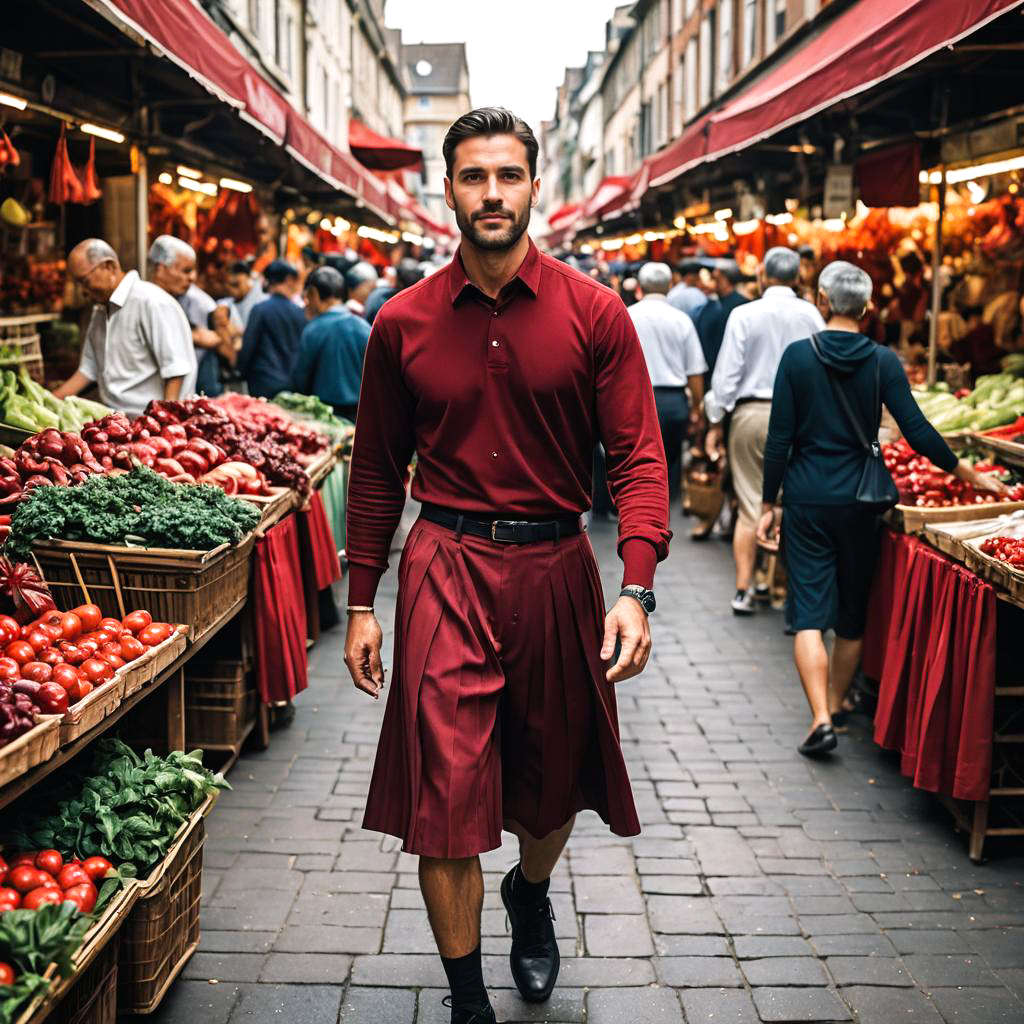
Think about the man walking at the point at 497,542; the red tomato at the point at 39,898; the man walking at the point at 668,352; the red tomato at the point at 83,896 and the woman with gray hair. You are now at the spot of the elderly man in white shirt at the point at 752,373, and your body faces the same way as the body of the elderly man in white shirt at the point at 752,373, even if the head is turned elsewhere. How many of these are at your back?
4

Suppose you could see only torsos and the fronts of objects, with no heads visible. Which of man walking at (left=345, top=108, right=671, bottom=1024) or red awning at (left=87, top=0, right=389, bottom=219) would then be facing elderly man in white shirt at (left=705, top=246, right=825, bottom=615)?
the red awning

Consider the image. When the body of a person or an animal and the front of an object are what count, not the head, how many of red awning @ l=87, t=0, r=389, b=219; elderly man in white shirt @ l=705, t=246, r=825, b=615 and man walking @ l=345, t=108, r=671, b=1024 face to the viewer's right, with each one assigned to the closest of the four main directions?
1

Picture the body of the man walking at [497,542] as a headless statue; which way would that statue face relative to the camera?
toward the camera

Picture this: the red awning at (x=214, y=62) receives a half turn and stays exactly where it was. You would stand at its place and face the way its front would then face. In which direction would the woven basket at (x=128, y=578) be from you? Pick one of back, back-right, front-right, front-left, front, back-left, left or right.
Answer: left

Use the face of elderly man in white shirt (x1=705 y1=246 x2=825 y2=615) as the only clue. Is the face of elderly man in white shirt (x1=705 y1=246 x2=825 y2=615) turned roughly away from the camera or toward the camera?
away from the camera

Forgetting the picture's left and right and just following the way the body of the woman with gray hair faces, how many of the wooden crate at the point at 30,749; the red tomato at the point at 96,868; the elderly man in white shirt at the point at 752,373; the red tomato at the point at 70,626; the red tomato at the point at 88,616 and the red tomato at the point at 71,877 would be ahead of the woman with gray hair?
1

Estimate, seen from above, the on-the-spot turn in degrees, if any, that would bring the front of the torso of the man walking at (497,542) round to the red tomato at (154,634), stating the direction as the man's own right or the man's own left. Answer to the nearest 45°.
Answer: approximately 135° to the man's own right

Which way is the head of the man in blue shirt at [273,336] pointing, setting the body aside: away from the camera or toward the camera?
away from the camera

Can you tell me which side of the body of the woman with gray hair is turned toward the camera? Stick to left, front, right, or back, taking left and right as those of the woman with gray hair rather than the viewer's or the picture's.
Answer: back

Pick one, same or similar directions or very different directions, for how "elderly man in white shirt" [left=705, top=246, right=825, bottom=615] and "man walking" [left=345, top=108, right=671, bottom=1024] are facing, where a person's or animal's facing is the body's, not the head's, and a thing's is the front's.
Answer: very different directions

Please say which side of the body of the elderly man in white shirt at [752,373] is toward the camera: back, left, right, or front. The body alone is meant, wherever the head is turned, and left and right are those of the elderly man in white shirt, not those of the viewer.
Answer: back

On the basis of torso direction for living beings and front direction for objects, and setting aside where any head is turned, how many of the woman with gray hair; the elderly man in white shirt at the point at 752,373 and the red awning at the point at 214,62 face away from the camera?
2

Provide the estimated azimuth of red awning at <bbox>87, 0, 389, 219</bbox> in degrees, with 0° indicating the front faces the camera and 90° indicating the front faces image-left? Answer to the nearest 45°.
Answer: approximately 270°
